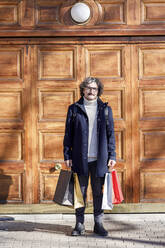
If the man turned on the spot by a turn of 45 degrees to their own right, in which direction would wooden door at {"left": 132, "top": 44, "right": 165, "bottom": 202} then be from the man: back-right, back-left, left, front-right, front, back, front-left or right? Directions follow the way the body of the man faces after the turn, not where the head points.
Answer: back

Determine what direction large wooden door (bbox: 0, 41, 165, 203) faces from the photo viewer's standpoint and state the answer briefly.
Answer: facing the viewer

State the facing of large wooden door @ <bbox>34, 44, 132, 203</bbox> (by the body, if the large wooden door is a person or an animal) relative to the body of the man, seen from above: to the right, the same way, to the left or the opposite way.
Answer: the same way

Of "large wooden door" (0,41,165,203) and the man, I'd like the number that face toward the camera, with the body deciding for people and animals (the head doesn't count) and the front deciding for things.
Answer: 2

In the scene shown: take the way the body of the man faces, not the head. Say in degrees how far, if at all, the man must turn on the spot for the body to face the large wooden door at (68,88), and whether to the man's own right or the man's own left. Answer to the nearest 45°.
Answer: approximately 180°

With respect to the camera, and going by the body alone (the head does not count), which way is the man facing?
toward the camera

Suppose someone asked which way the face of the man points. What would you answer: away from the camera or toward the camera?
toward the camera

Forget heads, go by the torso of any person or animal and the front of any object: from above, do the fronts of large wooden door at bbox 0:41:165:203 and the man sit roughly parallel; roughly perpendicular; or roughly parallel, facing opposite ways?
roughly parallel

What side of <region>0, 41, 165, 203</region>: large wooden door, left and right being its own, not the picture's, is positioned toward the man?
front
